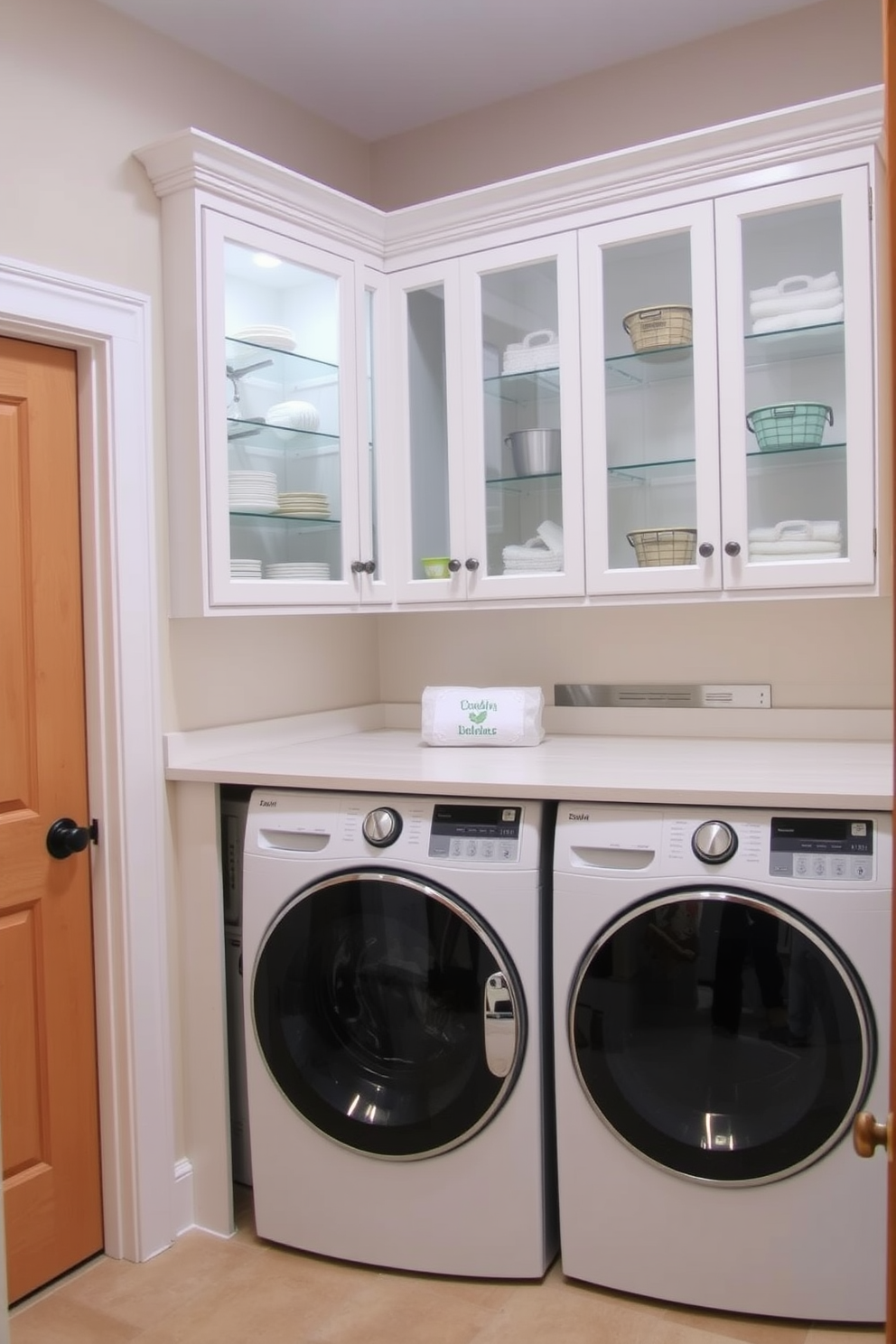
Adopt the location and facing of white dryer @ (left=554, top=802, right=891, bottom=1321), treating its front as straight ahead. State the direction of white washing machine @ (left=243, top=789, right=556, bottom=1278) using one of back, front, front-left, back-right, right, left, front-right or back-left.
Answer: right

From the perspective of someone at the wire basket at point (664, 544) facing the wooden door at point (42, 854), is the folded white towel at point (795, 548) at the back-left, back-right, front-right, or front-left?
back-left

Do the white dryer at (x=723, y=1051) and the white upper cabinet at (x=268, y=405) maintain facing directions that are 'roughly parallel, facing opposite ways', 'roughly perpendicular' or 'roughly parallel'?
roughly perpendicular

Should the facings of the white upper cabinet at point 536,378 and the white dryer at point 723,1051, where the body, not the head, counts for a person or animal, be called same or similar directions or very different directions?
same or similar directions

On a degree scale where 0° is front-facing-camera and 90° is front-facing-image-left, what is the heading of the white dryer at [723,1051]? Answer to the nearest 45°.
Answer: approximately 0°

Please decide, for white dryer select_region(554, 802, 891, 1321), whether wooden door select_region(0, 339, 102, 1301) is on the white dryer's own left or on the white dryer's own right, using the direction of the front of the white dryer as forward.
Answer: on the white dryer's own right

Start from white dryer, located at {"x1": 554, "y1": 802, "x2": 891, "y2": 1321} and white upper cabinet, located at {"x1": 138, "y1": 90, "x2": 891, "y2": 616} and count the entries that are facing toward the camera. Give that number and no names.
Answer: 2

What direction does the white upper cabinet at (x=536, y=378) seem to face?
toward the camera
